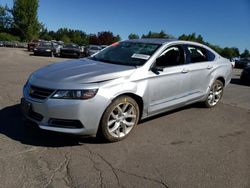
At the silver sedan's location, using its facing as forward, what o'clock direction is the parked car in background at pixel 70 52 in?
The parked car in background is roughly at 4 o'clock from the silver sedan.

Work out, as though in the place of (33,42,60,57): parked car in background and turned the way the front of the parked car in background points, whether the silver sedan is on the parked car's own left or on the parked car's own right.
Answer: on the parked car's own left

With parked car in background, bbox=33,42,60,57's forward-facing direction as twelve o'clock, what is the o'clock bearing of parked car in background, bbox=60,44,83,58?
parked car in background, bbox=60,44,83,58 is roughly at 8 o'clock from parked car in background, bbox=33,42,60,57.

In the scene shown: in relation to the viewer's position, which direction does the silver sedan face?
facing the viewer and to the left of the viewer

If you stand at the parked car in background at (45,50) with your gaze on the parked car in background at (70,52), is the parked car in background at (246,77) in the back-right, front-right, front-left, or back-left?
front-right

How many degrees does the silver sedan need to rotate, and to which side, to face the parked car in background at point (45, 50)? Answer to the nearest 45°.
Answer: approximately 135° to its right

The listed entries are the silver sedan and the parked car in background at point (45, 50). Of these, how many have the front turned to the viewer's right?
0

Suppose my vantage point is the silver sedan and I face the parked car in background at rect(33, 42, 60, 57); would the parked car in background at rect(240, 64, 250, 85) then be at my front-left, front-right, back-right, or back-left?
front-right

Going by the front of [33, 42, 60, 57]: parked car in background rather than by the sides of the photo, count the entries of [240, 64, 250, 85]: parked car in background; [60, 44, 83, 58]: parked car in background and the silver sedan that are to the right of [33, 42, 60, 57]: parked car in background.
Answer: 0

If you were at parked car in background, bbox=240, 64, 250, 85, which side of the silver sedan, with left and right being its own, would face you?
back

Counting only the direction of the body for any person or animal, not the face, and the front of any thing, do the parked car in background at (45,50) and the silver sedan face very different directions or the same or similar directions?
same or similar directions

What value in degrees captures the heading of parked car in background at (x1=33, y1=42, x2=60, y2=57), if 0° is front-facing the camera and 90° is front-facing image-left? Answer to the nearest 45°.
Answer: approximately 45°
